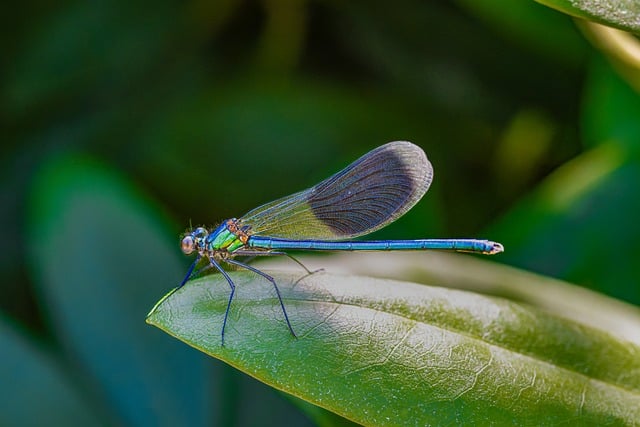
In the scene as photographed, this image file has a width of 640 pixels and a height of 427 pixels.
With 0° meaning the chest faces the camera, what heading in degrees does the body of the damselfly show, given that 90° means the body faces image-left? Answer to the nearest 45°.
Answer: approximately 90°

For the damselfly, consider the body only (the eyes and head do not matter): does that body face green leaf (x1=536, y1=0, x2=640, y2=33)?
no
